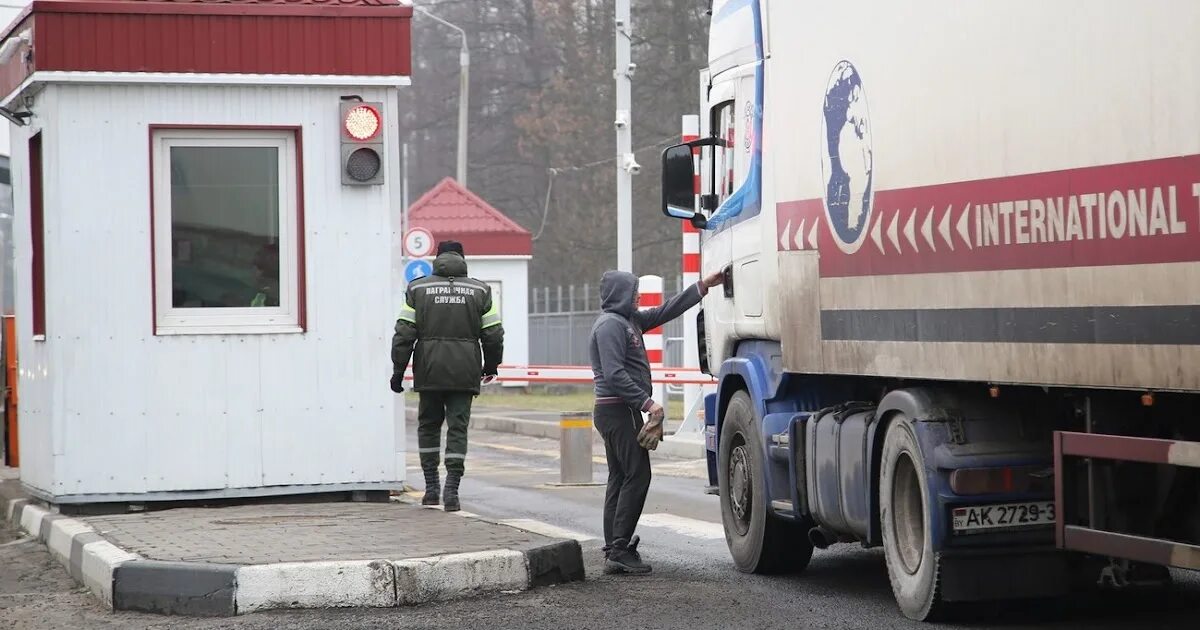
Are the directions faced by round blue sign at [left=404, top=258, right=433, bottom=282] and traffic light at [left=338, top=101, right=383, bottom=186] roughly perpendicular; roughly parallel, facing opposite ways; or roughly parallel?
roughly parallel

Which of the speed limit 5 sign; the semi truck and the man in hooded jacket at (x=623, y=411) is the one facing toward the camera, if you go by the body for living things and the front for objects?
the speed limit 5 sign

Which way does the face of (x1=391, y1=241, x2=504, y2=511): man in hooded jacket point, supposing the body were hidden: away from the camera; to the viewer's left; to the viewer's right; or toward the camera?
away from the camera

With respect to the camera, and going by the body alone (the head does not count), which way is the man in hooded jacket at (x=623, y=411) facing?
to the viewer's right

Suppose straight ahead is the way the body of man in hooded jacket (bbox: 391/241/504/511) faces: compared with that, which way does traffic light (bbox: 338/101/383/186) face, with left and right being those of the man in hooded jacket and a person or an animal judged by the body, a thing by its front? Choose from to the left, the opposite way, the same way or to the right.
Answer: the opposite way

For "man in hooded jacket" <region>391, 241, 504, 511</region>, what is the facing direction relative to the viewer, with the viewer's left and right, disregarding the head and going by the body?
facing away from the viewer

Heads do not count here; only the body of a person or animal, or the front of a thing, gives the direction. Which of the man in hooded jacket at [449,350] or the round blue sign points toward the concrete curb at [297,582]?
the round blue sign

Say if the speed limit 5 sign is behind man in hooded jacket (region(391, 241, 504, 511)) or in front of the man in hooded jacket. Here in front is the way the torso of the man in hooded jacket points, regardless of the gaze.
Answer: in front

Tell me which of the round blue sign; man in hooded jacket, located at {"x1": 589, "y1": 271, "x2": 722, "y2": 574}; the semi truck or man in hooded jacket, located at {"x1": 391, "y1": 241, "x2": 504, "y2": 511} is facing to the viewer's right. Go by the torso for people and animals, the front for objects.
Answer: man in hooded jacket, located at {"x1": 589, "y1": 271, "x2": 722, "y2": 574}

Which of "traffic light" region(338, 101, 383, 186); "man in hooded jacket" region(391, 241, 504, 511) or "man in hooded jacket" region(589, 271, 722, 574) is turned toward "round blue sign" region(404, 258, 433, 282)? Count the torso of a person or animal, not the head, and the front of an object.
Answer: "man in hooded jacket" region(391, 241, 504, 511)

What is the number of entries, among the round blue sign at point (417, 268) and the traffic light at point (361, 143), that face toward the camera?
2

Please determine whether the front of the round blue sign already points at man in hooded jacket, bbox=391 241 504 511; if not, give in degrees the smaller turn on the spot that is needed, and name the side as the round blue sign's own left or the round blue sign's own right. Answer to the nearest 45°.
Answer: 0° — it already faces them

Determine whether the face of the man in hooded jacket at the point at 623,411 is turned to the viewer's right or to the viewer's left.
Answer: to the viewer's right

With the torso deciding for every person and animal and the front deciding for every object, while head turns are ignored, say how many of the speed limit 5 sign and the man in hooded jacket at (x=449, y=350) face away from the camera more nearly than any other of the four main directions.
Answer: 1

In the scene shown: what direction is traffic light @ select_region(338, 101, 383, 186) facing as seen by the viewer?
toward the camera

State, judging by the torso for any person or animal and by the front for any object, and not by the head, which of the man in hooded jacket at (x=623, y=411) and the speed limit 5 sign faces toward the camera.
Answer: the speed limit 5 sign

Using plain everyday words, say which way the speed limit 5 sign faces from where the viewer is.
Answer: facing the viewer

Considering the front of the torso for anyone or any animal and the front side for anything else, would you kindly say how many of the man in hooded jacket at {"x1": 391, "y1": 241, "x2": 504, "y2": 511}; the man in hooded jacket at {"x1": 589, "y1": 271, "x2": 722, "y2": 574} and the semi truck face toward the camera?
0

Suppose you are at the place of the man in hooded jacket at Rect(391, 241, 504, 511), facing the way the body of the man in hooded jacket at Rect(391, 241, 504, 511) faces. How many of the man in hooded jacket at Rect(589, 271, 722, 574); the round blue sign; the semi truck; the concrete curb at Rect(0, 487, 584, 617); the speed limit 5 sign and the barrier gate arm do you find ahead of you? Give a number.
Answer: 3
